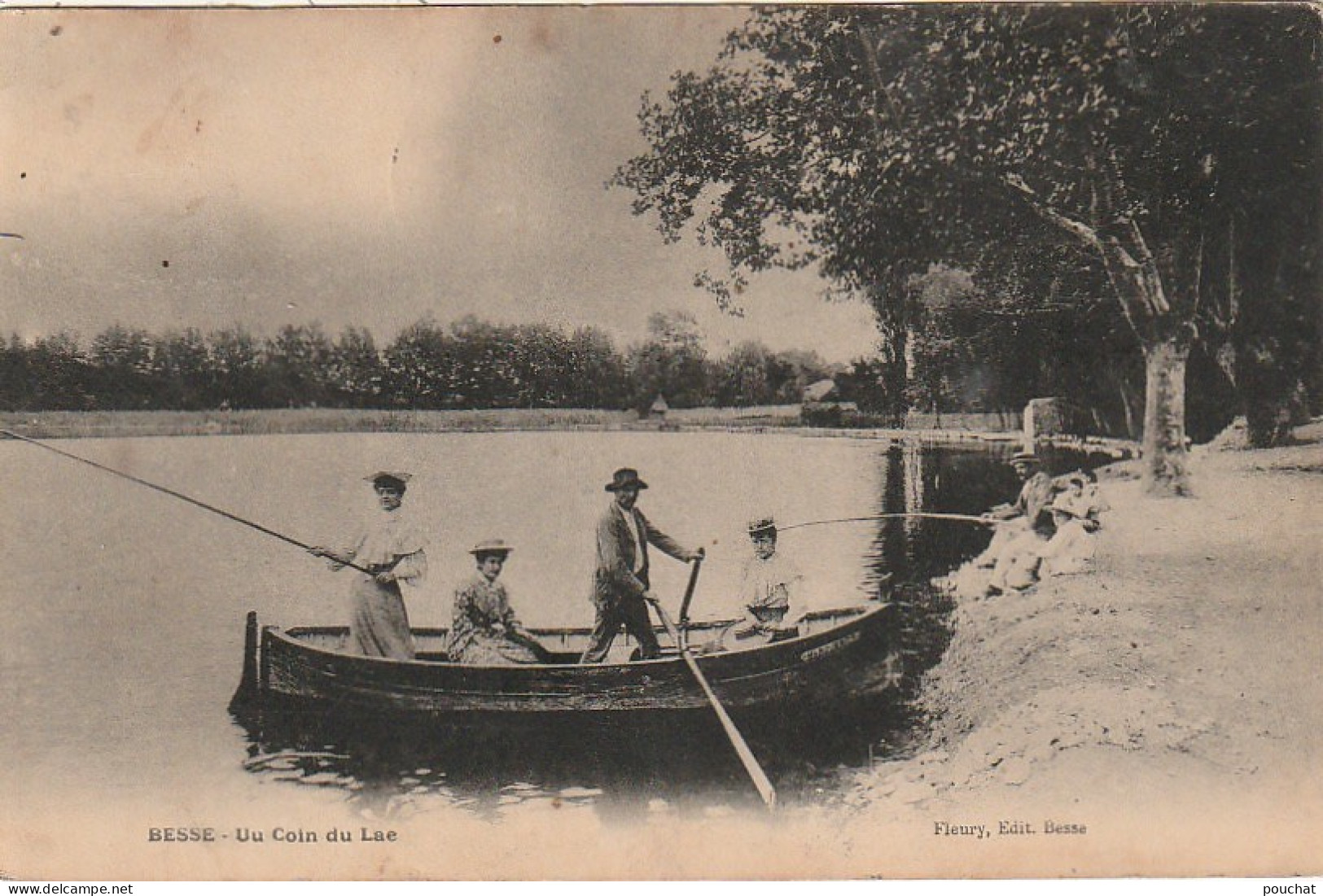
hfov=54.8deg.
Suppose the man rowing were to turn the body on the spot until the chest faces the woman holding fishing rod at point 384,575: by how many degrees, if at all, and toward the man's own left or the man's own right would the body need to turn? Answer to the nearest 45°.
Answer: approximately 135° to the man's own right

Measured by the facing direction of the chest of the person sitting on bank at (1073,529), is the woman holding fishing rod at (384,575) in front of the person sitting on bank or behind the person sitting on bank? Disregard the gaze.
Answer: in front

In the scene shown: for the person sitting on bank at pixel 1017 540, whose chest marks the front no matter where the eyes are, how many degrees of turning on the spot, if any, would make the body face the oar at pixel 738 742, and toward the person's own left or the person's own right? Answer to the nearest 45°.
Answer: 0° — they already face it

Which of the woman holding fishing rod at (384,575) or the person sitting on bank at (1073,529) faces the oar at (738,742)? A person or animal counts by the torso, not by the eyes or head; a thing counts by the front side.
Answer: the person sitting on bank

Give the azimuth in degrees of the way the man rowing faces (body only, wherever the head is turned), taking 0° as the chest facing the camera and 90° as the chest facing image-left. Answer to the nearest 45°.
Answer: approximately 315°

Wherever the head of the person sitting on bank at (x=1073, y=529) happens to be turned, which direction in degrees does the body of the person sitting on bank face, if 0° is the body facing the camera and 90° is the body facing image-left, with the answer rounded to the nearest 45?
approximately 45°

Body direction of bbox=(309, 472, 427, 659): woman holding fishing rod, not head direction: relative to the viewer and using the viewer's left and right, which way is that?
facing the viewer and to the left of the viewer
